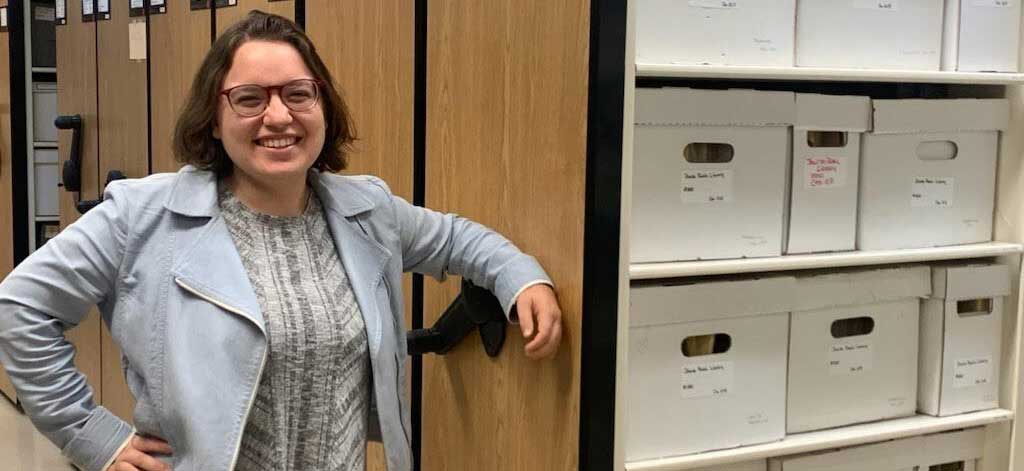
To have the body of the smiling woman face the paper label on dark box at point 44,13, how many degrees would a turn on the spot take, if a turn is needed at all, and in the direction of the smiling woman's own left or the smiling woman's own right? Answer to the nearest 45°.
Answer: approximately 180°

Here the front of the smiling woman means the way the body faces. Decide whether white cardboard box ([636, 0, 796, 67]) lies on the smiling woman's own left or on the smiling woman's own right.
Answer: on the smiling woman's own left

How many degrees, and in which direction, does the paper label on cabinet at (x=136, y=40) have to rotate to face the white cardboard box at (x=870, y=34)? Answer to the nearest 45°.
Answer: approximately 45° to its left

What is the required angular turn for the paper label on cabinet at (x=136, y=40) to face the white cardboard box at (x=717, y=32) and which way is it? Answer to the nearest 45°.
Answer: approximately 45° to its left

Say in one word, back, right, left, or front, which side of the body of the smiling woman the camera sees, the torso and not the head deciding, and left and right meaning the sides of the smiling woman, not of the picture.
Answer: front

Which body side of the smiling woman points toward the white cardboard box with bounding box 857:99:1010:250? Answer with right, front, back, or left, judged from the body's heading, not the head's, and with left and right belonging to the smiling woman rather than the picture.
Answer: left

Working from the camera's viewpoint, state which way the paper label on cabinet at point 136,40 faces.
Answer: facing the viewer

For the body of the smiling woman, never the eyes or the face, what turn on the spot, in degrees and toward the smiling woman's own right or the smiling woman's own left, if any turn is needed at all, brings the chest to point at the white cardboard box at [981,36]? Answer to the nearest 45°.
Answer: approximately 90° to the smiling woman's own left

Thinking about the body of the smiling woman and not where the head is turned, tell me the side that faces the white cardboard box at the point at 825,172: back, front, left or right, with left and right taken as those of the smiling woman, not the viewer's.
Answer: left

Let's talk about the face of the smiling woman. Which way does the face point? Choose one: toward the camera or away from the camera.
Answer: toward the camera

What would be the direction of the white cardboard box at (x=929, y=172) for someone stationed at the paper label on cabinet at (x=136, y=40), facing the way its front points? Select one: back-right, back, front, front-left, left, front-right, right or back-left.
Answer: front-left

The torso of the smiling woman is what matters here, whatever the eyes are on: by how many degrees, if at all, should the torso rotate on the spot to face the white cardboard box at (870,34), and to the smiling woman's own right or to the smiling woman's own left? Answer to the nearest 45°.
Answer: approximately 90° to the smiling woman's own left
